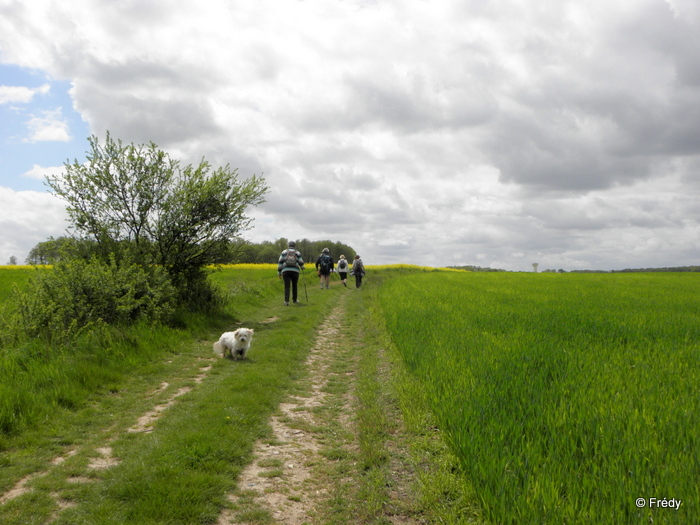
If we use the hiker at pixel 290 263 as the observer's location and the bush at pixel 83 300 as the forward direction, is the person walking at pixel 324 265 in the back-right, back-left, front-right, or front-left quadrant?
back-right

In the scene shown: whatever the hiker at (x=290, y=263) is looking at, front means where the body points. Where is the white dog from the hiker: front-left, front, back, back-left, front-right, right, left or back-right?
back

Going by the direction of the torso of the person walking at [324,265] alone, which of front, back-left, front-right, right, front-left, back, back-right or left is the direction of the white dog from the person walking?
back

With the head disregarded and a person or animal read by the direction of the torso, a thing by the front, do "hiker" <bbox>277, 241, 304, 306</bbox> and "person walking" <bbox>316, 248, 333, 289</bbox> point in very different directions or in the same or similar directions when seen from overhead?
same or similar directions

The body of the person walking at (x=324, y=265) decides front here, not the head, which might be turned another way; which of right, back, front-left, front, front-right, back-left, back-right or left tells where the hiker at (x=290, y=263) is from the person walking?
back

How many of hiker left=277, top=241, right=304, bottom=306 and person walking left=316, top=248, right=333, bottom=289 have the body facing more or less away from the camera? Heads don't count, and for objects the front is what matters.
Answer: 2

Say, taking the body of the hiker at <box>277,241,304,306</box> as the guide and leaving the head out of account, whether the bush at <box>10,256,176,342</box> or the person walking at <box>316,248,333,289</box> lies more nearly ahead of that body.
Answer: the person walking

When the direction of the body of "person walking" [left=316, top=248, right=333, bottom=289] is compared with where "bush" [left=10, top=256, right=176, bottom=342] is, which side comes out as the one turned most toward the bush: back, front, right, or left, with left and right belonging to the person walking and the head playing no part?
back

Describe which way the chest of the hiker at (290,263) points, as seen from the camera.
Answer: away from the camera

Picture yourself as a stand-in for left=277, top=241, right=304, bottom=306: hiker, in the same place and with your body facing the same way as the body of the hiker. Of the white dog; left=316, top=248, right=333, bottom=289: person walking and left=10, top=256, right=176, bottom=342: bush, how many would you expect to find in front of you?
1

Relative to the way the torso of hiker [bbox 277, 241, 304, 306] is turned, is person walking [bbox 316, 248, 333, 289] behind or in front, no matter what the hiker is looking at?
in front

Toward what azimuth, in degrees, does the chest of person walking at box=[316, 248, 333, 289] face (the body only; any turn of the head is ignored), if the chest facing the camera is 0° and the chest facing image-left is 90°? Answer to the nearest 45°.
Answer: approximately 180°
